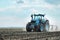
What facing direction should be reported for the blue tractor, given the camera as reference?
facing the viewer and to the left of the viewer
